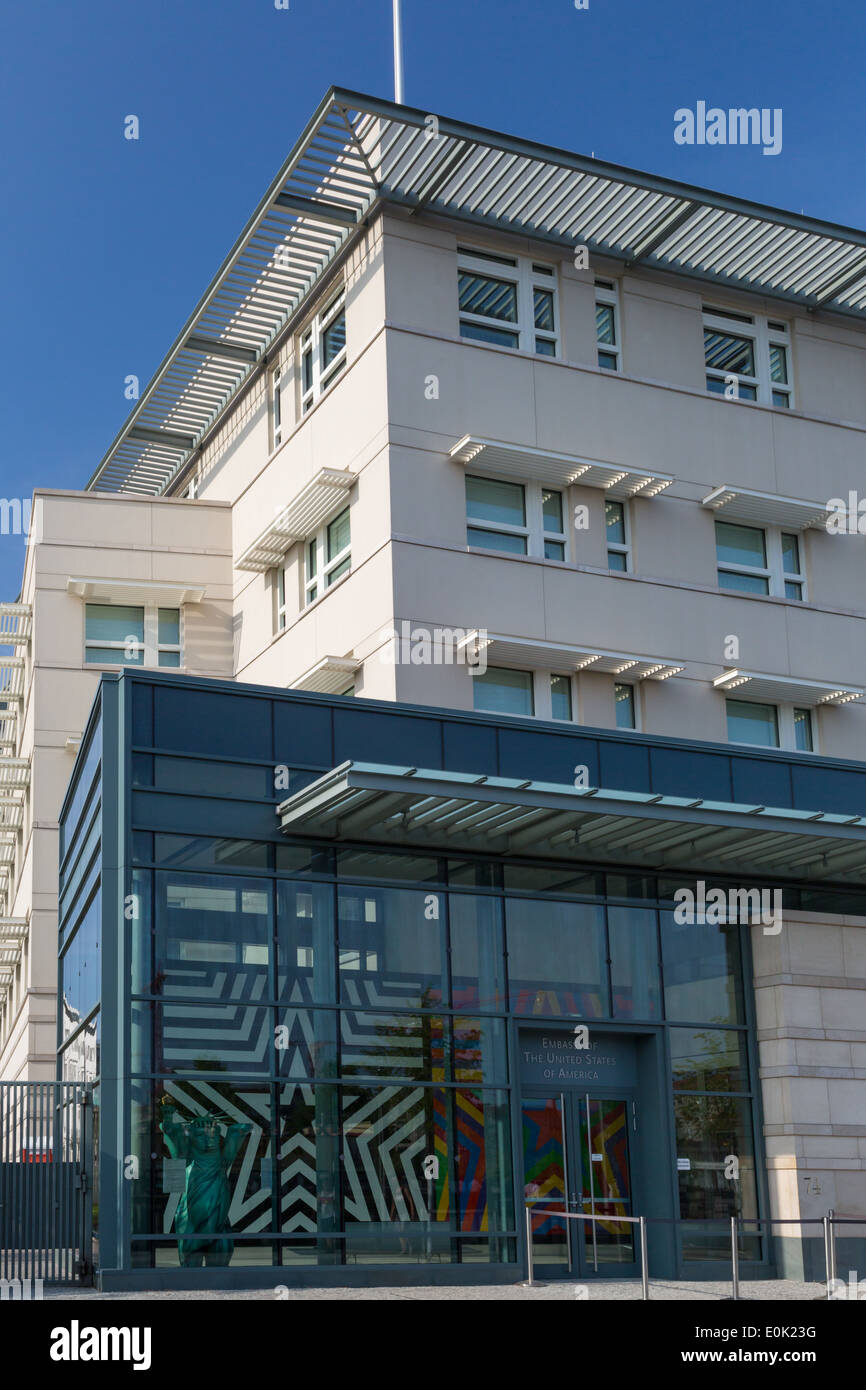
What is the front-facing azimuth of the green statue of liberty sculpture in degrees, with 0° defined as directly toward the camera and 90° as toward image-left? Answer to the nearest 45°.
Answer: approximately 0°

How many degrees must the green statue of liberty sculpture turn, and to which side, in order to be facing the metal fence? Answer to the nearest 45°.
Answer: approximately 135° to its right

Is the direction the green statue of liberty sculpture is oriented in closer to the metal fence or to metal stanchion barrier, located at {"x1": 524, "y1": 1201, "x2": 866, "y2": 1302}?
the metal stanchion barrier

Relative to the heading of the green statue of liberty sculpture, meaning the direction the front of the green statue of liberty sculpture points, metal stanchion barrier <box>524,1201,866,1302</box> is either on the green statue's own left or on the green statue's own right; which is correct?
on the green statue's own left
